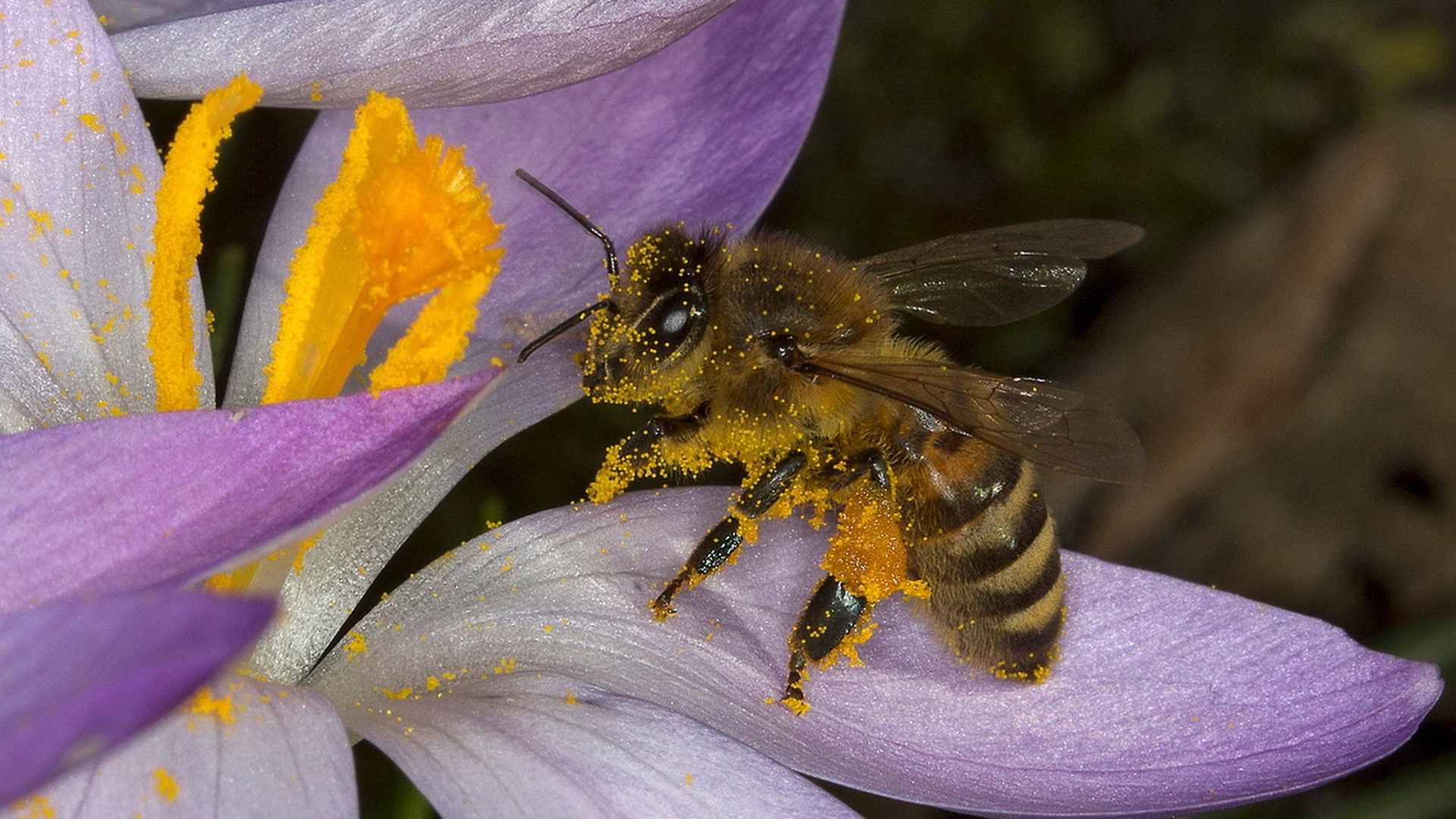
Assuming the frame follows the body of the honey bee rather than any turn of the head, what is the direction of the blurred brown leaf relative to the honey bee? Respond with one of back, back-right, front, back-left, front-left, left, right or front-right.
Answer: back-right

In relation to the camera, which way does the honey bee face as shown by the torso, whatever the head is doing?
to the viewer's left
